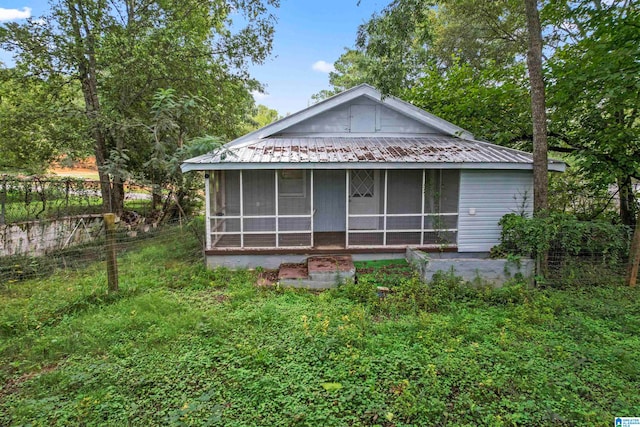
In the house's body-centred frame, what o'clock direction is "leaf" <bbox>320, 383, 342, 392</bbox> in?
The leaf is roughly at 12 o'clock from the house.

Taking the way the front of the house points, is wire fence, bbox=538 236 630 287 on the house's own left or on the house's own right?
on the house's own left

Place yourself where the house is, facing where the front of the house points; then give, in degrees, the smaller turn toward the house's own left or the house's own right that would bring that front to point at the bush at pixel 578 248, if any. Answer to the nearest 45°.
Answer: approximately 90° to the house's own left

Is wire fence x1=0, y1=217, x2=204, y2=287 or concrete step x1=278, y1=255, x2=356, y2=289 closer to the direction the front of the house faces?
the concrete step

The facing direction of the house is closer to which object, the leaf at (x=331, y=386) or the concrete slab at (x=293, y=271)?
the leaf

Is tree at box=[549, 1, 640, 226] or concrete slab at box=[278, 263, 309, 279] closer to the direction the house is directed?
the concrete slab

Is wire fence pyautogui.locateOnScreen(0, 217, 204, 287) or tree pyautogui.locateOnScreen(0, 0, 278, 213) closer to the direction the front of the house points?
the wire fence

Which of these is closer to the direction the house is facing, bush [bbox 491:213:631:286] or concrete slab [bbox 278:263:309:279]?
the concrete slab

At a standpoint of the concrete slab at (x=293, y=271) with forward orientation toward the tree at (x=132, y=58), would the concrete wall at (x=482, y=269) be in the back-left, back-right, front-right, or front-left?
back-right

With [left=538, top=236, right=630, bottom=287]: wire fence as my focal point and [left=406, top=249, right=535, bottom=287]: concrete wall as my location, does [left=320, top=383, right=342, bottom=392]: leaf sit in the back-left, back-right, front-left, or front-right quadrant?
back-right

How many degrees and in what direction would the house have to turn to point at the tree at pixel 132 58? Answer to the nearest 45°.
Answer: approximately 90° to its right

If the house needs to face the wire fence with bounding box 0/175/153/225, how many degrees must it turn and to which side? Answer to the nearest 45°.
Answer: approximately 90° to its right

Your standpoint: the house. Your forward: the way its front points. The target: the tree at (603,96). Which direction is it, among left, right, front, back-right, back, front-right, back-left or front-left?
left

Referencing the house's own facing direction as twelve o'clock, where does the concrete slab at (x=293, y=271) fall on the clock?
The concrete slab is roughly at 1 o'clock from the house.

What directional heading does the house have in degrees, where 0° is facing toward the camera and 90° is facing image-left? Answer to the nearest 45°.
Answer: approximately 0°
